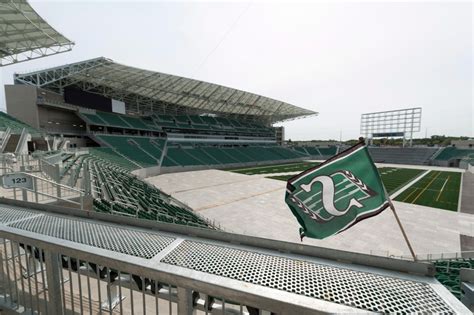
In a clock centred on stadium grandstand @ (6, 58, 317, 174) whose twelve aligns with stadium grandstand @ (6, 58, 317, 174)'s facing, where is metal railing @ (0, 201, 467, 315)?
The metal railing is roughly at 1 o'clock from the stadium grandstand.

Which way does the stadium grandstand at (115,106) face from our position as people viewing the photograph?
facing the viewer and to the right of the viewer

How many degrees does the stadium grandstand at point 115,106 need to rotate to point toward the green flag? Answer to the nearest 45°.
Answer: approximately 45° to its right
